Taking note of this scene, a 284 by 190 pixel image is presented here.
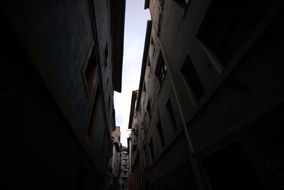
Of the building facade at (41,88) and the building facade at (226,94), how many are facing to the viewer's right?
1

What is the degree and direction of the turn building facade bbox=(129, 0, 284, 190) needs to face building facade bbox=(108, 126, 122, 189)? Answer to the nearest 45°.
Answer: approximately 45° to its right

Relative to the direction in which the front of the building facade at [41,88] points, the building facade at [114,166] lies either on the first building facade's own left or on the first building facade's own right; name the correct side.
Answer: on the first building facade's own left

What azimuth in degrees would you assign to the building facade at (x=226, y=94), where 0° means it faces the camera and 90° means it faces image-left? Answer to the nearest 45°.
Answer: approximately 90°

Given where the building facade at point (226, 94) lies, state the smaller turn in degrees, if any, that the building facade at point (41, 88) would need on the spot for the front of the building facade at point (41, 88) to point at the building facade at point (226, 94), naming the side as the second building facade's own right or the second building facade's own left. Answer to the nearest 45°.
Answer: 0° — it already faces it

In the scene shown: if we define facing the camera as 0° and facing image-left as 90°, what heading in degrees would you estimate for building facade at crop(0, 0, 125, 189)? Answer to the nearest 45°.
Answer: approximately 270°
